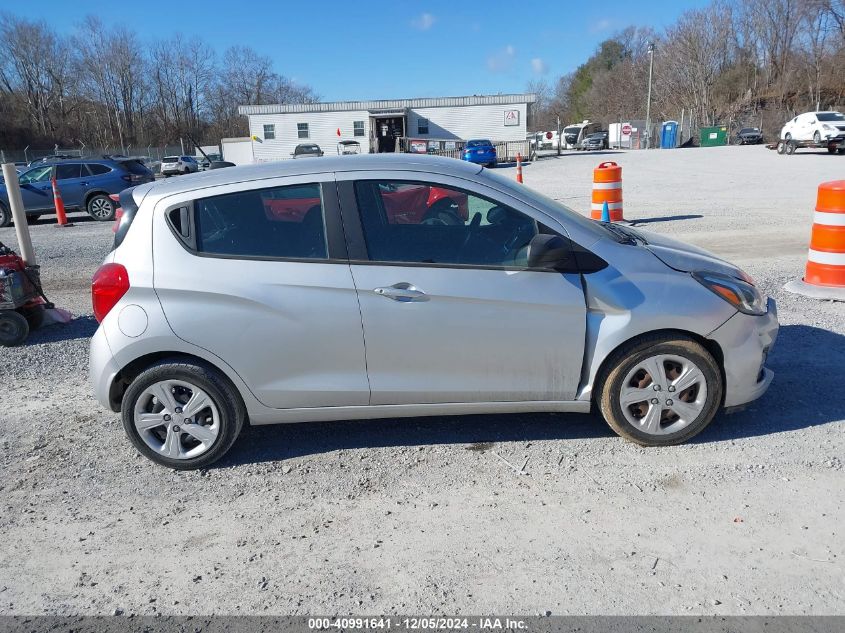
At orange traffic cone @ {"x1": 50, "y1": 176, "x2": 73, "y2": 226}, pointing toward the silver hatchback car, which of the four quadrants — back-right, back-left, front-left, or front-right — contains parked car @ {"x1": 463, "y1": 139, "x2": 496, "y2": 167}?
back-left

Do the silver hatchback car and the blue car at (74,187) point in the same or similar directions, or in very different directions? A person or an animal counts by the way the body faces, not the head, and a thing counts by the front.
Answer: very different directions

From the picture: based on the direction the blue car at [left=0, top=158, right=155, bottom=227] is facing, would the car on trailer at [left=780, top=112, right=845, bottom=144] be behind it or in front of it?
behind

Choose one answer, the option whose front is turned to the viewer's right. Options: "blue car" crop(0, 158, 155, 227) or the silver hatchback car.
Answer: the silver hatchback car

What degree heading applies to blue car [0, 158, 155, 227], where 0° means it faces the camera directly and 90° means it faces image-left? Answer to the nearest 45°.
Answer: approximately 90°

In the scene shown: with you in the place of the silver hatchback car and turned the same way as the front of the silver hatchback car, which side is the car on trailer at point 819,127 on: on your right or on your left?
on your left

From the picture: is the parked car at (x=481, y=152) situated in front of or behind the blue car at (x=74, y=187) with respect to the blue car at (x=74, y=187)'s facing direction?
behind

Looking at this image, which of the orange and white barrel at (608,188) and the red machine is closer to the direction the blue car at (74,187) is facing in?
the red machine

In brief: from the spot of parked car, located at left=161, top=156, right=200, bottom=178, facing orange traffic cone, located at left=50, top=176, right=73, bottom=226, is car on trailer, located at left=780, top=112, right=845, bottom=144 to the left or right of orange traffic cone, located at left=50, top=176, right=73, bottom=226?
left

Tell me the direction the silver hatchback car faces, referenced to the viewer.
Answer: facing to the right of the viewer

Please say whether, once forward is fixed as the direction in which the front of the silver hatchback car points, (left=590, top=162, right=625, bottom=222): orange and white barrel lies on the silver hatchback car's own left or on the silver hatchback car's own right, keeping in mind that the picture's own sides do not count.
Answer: on the silver hatchback car's own left

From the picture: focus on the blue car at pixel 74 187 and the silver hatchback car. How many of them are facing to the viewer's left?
1

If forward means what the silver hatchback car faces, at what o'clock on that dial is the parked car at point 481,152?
The parked car is roughly at 9 o'clock from the silver hatchback car.

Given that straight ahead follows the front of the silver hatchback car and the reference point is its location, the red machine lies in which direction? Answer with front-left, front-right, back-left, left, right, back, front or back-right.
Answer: back-left
